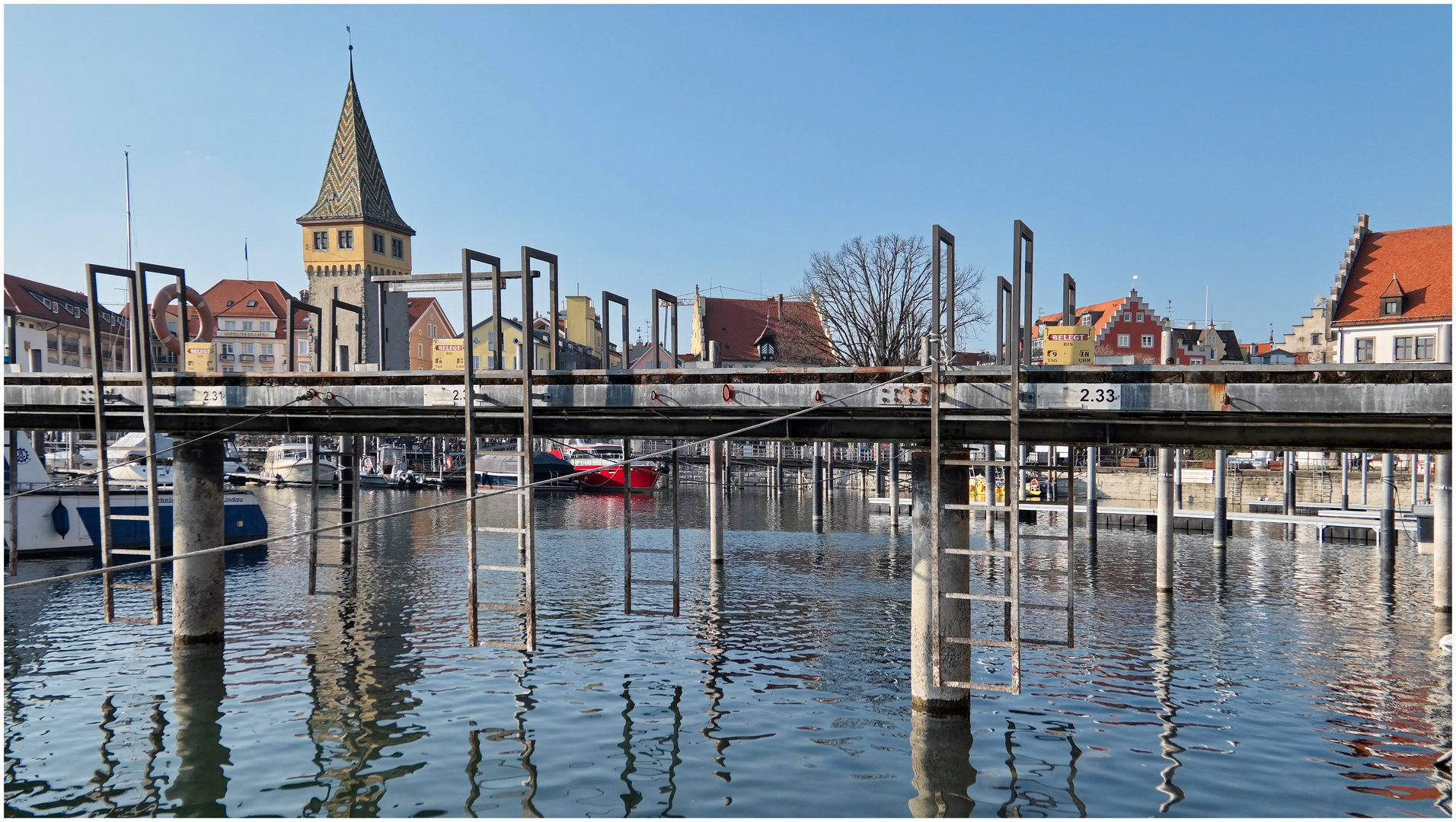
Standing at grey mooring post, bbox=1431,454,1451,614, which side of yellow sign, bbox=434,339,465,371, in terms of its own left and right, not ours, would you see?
left

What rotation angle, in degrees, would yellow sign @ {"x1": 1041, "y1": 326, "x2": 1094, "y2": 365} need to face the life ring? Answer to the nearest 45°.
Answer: approximately 90° to its right

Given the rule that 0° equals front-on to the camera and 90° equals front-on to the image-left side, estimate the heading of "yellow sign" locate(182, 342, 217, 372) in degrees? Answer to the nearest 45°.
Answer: approximately 0°

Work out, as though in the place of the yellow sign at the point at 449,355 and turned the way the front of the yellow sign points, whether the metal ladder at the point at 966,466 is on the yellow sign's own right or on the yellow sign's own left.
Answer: on the yellow sign's own left
